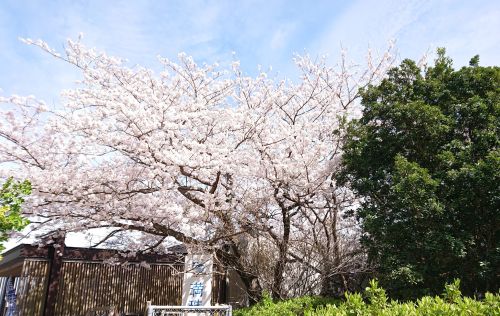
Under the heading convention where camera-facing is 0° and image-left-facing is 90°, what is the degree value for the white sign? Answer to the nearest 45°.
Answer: approximately 0°

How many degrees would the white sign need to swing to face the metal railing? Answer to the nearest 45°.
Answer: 0° — it already faces it

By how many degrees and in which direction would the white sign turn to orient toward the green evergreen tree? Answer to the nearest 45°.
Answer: approximately 45° to its left

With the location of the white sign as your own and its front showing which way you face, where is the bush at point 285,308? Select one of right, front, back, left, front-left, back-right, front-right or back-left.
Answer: front-left

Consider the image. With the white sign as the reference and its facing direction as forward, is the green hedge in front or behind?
in front
